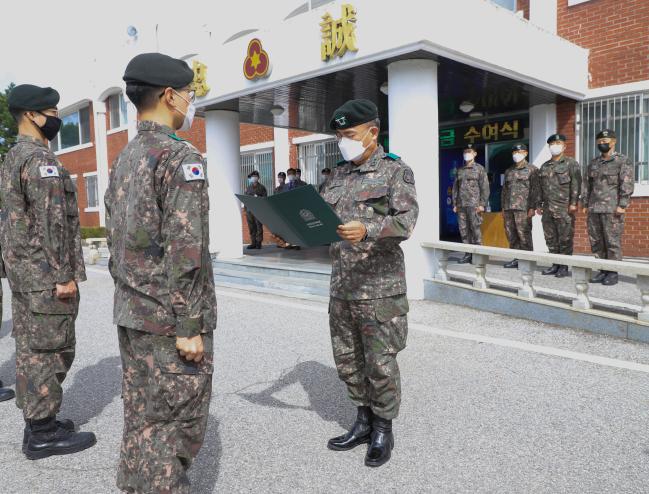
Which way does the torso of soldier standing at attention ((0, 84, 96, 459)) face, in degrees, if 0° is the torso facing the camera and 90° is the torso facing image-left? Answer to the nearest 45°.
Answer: approximately 270°

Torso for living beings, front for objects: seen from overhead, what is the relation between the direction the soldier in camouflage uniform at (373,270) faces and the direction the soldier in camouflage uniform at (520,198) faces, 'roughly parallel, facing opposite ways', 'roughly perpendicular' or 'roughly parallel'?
roughly parallel

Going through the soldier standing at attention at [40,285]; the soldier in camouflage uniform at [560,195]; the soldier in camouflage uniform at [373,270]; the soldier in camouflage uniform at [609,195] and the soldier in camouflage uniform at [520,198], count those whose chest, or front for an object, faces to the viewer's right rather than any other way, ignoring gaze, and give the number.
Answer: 1

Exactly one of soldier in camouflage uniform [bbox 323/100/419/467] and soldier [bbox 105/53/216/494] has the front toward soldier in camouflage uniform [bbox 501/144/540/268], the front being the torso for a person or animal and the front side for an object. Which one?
the soldier

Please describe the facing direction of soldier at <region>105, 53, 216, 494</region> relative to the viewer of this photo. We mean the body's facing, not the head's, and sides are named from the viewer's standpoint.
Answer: facing away from the viewer and to the right of the viewer

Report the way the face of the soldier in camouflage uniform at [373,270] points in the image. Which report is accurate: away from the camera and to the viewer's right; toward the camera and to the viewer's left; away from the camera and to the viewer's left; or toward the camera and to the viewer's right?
toward the camera and to the viewer's left

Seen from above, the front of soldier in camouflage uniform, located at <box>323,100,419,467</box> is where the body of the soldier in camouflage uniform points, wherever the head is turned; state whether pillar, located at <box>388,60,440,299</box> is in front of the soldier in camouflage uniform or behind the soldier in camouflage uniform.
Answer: behind

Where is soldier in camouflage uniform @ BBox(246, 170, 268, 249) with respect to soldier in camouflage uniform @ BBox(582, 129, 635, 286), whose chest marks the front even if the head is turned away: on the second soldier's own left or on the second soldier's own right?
on the second soldier's own right

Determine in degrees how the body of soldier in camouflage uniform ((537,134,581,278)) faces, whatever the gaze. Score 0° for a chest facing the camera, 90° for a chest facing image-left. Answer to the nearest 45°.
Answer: approximately 45°

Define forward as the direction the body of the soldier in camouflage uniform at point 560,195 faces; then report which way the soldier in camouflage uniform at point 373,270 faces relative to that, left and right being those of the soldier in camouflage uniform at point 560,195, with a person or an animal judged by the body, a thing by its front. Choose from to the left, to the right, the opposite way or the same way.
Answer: the same way

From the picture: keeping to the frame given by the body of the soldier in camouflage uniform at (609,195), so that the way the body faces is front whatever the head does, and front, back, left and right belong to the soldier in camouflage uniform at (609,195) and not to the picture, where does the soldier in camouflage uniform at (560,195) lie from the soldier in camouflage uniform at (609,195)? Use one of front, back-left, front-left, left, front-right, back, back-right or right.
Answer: right

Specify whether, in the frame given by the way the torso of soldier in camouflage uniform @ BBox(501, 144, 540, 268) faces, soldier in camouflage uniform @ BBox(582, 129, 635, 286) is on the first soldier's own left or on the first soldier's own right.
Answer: on the first soldier's own left

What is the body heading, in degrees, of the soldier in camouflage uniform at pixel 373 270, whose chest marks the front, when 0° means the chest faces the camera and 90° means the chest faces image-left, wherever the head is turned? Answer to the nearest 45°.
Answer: approximately 45°

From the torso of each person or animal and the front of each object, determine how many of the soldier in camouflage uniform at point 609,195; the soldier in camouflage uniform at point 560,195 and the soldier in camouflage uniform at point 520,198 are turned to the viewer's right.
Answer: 0

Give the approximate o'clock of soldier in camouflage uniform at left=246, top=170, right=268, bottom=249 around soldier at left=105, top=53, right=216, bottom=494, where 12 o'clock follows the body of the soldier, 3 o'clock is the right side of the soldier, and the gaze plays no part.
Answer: The soldier in camouflage uniform is roughly at 11 o'clock from the soldier.
